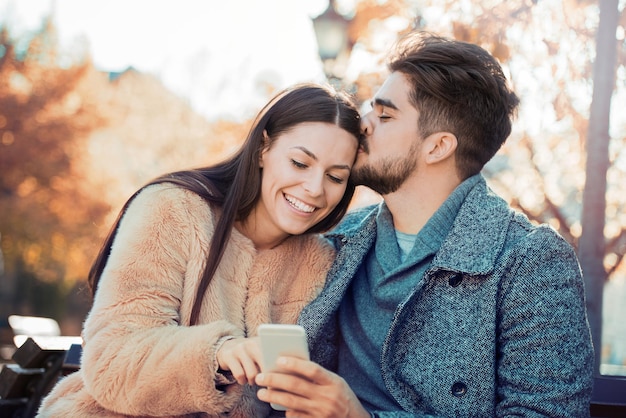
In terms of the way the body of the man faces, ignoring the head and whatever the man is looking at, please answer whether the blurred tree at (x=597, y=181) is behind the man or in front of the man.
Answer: behind

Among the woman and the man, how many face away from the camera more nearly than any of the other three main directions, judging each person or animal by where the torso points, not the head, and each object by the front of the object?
0

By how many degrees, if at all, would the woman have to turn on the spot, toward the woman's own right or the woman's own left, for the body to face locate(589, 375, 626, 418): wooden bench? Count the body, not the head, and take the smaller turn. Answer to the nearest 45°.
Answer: approximately 45° to the woman's own left

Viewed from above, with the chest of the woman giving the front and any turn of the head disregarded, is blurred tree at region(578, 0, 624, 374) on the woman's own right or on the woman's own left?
on the woman's own left

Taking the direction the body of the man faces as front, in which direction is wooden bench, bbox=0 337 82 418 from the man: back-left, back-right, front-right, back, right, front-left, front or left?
front-right

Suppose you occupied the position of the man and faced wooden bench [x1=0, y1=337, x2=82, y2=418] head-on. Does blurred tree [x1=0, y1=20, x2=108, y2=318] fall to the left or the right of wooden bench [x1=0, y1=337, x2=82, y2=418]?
right

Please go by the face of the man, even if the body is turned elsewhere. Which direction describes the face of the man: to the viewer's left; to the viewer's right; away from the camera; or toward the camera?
to the viewer's left
